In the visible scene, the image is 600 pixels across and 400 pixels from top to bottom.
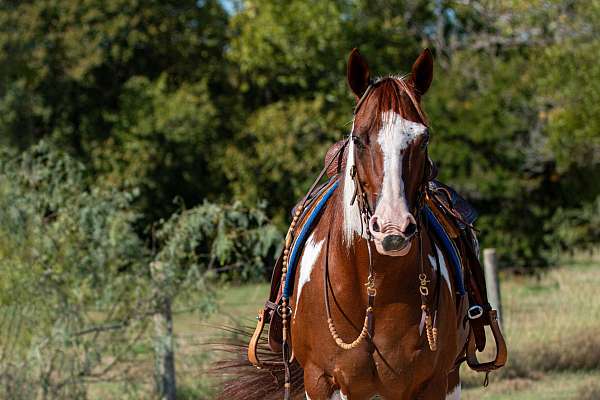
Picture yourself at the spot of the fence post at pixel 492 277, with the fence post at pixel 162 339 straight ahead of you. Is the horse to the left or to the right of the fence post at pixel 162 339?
left

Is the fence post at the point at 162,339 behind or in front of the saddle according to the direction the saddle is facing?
behind

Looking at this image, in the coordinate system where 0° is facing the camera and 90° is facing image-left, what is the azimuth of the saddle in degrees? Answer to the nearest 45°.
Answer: approximately 0°

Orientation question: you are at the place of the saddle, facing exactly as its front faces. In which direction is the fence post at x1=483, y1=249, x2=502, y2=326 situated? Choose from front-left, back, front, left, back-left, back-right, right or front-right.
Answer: back

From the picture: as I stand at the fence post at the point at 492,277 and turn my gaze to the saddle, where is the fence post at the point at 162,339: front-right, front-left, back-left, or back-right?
front-right

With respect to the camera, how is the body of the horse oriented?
toward the camera
